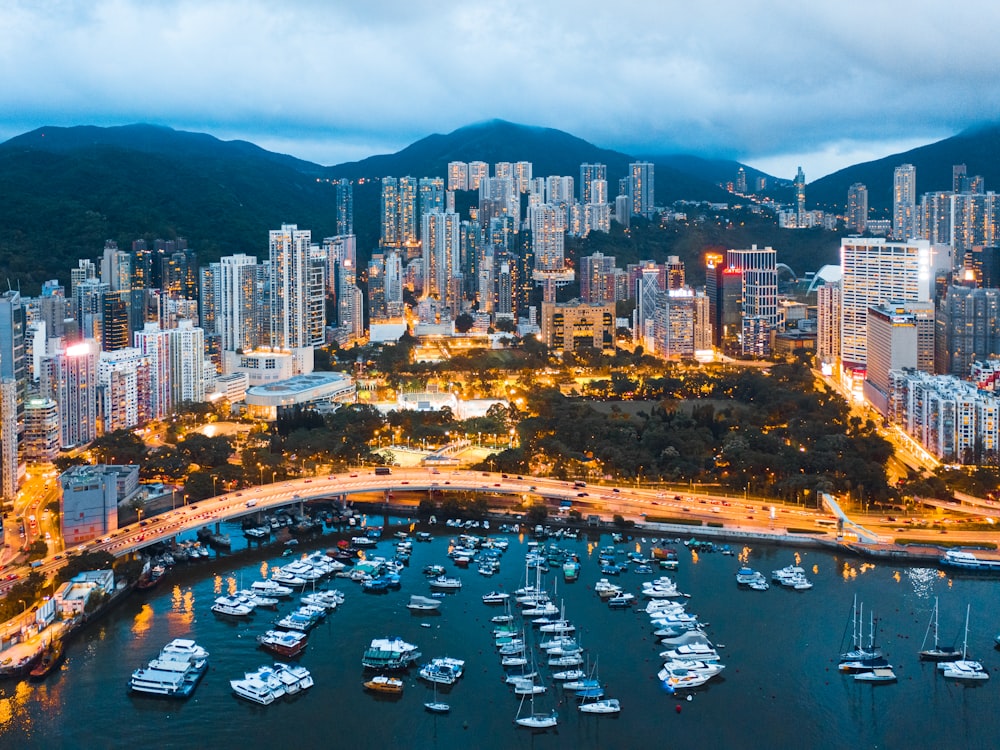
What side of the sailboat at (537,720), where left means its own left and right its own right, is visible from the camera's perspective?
left

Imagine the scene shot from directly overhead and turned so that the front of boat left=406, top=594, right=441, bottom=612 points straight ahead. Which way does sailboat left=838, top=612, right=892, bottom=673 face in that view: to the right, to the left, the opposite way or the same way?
the same way

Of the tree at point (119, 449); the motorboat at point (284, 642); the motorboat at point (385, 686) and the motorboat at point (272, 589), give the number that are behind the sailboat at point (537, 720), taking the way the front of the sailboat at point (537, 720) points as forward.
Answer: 0

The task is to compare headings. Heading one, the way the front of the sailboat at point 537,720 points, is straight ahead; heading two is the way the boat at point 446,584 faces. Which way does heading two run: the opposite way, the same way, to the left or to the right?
the same way

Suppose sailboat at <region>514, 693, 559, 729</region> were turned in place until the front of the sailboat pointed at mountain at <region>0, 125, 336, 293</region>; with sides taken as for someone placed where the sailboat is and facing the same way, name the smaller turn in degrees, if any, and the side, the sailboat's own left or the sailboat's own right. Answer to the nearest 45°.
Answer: approximately 45° to the sailboat's own right

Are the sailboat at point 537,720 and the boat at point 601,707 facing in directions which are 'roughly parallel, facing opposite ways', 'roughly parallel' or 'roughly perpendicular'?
roughly parallel

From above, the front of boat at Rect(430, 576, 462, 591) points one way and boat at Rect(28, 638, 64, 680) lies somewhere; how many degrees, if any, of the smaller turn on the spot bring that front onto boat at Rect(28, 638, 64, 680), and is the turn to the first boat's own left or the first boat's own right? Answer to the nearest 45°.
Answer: approximately 45° to the first boat's own left

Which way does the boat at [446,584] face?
to the viewer's left

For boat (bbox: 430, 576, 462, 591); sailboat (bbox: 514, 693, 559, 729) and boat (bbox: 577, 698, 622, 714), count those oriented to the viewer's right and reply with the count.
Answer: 0

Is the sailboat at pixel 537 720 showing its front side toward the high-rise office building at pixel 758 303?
no

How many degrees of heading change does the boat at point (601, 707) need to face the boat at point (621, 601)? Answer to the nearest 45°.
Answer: approximately 90° to its right

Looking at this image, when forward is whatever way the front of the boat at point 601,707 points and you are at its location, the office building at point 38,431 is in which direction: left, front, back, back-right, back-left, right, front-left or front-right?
front-right
